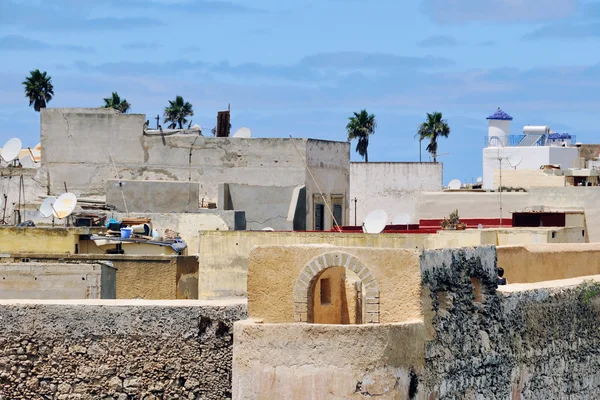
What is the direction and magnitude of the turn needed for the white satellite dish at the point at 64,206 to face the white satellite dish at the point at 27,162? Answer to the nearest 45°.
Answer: approximately 135° to its right

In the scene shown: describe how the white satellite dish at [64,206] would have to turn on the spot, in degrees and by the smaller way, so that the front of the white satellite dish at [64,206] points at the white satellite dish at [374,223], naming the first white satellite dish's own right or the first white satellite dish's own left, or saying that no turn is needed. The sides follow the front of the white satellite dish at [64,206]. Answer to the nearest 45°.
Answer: approximately 135° to the first white satellite dish's own left

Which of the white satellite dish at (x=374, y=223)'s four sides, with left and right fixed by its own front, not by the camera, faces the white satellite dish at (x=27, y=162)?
right

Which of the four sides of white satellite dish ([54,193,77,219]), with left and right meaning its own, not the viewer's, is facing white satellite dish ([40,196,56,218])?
right

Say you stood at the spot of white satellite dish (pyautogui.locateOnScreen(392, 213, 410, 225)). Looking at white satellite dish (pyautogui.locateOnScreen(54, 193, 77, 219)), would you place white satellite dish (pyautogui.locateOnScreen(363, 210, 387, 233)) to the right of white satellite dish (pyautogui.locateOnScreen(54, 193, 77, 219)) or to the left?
left

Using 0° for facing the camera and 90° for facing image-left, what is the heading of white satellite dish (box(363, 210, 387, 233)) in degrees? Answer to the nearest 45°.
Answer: approximately 45°

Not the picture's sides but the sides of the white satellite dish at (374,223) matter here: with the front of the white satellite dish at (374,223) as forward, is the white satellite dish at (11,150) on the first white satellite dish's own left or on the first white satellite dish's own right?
on the first white satellite dish's own right

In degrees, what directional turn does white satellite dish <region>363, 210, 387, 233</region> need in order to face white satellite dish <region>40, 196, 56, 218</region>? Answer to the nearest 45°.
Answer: approximately 45° to its right
